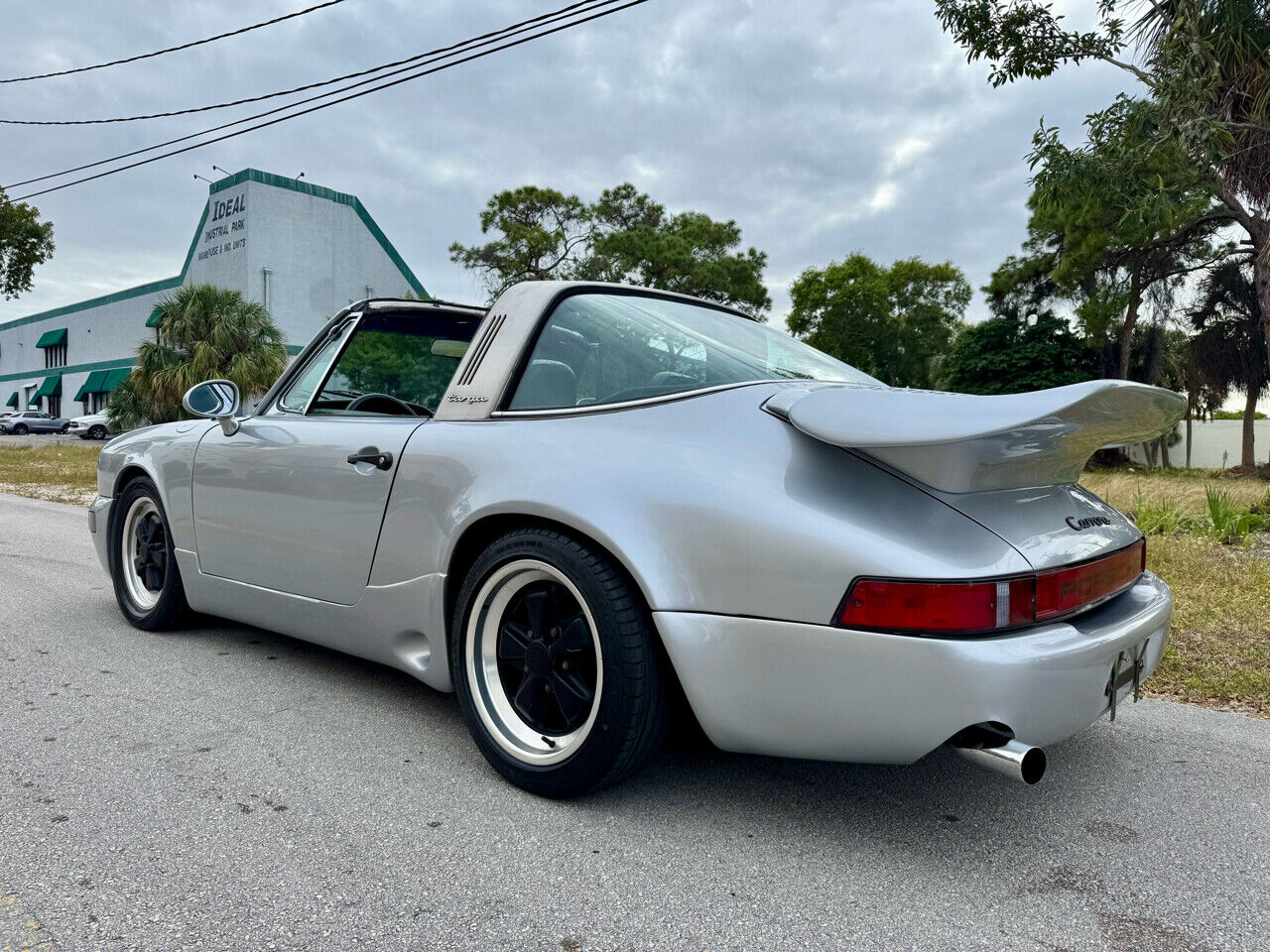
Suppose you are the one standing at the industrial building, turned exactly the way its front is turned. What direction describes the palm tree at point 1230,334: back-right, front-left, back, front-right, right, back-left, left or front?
left

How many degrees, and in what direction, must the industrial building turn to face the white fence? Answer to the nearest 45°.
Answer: approximately 90° to its left

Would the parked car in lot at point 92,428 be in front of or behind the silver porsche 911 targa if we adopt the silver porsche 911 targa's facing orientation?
in front

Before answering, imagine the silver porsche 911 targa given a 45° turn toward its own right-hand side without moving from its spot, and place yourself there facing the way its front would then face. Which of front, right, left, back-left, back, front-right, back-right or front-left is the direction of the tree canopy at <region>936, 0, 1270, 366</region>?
front-right

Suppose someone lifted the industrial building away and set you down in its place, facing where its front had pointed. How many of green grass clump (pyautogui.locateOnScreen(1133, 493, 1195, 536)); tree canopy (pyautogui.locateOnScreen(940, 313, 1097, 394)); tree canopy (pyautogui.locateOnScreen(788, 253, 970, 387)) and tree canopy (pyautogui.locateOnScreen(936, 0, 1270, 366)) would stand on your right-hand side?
0

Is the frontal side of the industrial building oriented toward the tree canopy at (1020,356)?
no

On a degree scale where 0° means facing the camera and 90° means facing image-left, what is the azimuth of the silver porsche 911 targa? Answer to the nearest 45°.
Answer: approximately 135°

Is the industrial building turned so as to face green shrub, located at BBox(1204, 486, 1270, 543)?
no

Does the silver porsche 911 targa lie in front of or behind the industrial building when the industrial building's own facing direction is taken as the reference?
in front

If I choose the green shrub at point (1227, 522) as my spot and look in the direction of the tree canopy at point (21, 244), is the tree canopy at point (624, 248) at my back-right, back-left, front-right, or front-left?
front-right

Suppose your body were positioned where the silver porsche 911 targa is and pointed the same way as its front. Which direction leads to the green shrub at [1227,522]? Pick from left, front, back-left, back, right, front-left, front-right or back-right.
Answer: right

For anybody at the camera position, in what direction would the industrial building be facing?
facing the viewer and to the left of the viewer

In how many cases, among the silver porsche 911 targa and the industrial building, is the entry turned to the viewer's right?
0

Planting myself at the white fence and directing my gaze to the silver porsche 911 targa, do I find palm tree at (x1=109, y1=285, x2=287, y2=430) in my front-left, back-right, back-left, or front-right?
front-right

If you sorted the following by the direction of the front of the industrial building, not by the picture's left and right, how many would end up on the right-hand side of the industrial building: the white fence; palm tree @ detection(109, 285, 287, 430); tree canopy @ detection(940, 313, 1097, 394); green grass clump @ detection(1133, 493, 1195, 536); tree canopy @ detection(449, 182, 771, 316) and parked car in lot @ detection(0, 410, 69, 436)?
1

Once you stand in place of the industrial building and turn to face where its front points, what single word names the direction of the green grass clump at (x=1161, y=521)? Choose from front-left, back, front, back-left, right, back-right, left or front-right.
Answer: front-left

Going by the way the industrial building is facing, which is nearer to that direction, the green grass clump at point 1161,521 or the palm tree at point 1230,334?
the green grass clump

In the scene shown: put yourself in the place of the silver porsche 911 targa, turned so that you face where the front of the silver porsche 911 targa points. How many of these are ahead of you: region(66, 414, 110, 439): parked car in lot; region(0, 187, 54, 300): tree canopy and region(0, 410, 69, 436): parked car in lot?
3

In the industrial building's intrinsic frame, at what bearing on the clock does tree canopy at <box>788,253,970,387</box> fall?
The tree canopy is roughly at 8 o'clock from the industrial building.

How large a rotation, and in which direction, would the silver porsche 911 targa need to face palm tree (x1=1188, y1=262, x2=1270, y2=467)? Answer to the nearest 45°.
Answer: approximately 90° to its right
